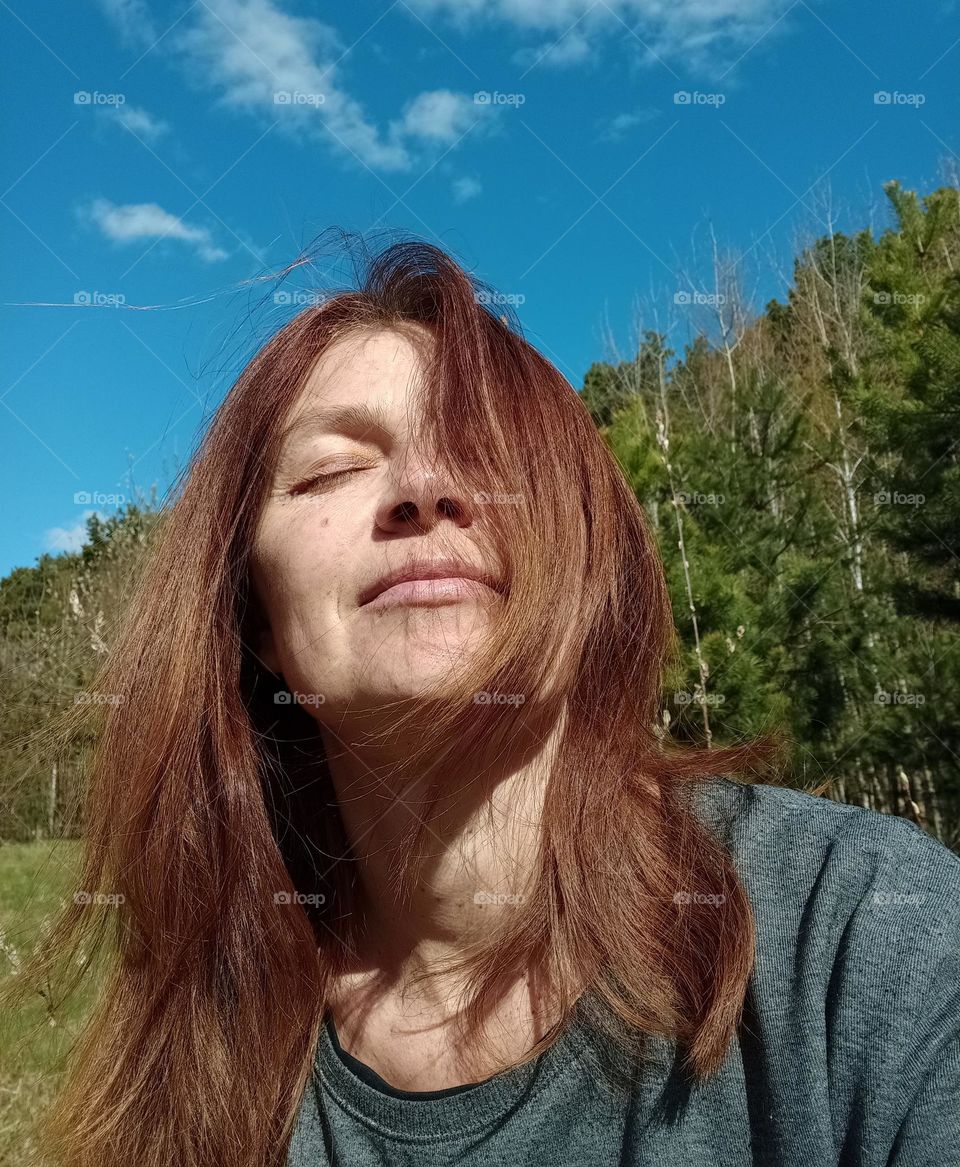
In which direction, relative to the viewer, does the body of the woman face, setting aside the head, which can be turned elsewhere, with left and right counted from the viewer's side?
facing the viewer

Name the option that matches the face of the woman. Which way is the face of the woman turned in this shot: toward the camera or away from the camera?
toward the camera
